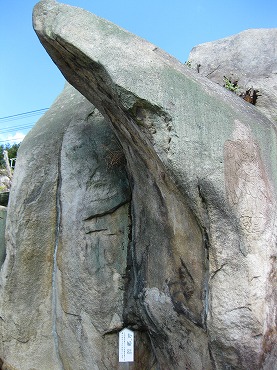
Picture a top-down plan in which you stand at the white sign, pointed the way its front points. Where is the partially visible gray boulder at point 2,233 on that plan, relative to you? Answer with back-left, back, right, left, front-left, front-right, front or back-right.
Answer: back-right

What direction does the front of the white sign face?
toward the camera

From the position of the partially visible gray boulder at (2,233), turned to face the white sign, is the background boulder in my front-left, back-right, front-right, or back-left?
front-left
